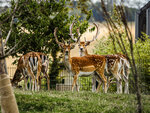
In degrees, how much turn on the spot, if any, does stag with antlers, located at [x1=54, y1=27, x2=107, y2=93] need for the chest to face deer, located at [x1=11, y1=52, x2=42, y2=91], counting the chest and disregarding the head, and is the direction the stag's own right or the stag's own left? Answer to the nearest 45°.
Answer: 0° — it already faces it

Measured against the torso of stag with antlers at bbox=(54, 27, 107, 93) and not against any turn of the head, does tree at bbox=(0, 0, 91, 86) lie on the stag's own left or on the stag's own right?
on the stag's own right

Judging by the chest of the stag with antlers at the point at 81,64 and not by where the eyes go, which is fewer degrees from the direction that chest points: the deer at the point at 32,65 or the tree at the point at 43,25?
the deer

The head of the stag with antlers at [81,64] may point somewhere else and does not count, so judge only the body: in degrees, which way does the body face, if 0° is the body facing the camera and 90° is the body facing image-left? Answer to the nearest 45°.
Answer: approximately 90°

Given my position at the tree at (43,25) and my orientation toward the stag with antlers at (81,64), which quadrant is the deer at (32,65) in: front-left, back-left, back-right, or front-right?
front-right
